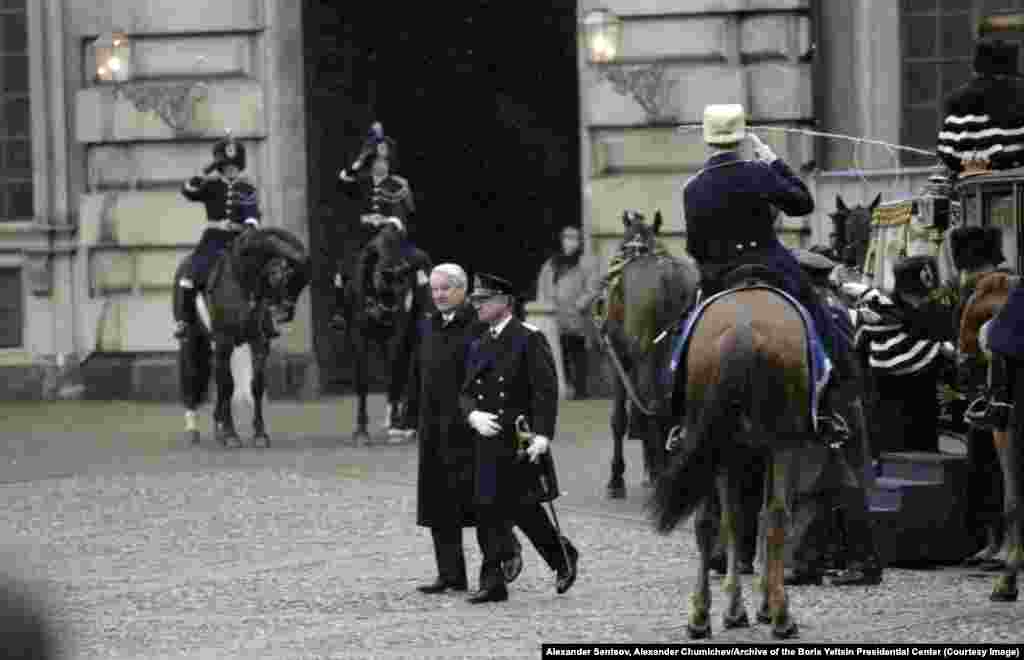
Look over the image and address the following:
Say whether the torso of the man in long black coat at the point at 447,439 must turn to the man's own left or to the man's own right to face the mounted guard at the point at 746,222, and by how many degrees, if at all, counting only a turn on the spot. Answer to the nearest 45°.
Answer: approximately 90° to the man's own left

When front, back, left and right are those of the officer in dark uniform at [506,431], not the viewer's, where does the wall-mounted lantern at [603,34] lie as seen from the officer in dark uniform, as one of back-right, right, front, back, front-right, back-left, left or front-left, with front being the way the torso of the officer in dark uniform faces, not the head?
back-right

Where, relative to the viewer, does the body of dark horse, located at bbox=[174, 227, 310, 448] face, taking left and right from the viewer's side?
facing the viewer and to the right of the viewer

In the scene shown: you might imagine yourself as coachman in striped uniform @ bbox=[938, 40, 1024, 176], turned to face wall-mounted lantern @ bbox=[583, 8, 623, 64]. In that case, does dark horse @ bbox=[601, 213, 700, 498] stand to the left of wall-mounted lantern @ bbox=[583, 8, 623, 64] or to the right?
left

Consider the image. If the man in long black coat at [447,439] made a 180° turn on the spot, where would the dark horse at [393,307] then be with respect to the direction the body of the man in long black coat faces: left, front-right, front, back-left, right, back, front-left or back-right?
front-left

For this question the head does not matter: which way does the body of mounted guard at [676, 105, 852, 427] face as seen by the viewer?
away from the camera

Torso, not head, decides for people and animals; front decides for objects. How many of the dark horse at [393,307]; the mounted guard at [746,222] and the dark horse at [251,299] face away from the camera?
1

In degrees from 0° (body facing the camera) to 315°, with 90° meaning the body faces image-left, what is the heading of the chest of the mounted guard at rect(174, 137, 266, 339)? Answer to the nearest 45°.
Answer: approximately 0°

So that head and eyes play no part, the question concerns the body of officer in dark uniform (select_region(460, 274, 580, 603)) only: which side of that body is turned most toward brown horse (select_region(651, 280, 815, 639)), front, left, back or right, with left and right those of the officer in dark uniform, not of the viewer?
left

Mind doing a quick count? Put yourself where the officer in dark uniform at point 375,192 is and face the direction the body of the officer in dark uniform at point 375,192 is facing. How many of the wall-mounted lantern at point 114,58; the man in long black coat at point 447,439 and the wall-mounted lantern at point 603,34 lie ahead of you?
1

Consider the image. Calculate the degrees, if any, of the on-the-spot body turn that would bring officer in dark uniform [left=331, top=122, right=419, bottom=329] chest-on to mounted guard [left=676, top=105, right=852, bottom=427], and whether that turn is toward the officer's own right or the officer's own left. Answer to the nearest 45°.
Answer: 0° — they already face them

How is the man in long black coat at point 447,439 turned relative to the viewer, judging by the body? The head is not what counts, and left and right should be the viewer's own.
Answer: facing the viewer and to the left of the viewer

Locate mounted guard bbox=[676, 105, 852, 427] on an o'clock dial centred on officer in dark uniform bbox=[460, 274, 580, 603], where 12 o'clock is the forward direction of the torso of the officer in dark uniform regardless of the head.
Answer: The mounted guard is roughly at 9 o'clock from the officer in dark uniform.
